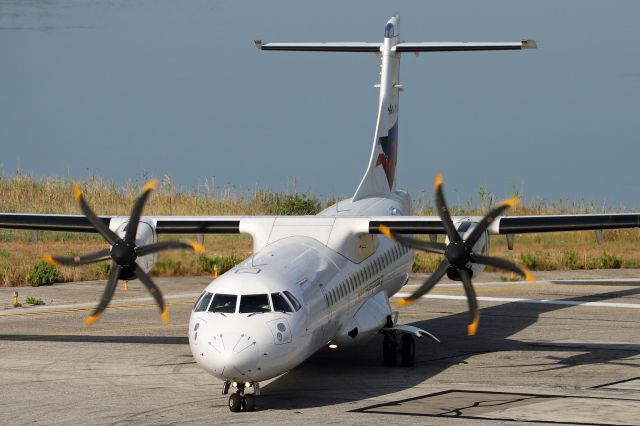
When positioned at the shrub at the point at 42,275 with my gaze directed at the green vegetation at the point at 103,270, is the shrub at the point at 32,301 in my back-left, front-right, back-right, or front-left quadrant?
back-right

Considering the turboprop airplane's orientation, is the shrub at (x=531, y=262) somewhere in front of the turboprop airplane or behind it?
behind

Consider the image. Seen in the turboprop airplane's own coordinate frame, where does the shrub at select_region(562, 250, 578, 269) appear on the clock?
The shrub is roughly at 7 o'clock from the turboprop airplane.

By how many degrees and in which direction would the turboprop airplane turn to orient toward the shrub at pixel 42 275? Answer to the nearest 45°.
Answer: approximately 135° to its right

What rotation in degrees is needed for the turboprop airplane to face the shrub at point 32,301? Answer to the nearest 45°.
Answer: approximately 135° to its right

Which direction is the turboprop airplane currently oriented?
toward the camera

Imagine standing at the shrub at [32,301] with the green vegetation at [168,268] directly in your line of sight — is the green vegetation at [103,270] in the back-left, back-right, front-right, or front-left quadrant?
front-left

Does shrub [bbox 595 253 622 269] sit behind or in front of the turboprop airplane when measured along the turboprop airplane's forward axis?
behind

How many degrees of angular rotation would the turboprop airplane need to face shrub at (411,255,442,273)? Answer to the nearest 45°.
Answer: approximately 180°

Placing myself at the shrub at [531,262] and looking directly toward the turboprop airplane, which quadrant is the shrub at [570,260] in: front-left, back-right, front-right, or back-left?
back-left

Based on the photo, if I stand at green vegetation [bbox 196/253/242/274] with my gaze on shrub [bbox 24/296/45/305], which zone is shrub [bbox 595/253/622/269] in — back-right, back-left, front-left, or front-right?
back-left
